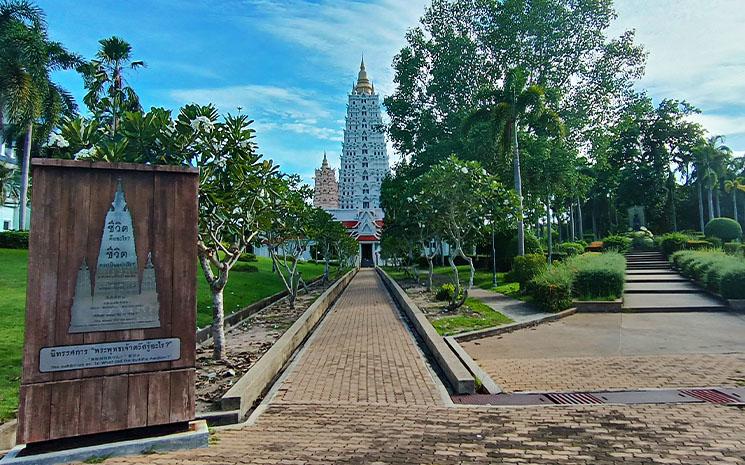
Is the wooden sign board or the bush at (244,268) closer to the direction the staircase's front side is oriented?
the wooden sign board

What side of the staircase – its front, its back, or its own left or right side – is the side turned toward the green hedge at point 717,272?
left

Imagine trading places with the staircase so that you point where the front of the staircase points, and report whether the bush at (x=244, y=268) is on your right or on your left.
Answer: on your right

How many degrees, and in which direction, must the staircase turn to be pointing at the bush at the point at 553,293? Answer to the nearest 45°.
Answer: approximately 45° to its right

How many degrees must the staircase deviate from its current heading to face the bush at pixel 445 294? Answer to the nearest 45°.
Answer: approximately 45° to its right

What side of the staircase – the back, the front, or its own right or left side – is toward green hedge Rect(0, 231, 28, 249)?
right

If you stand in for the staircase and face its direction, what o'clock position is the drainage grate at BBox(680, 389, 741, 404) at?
The drainage grate is roughly at 12 o'clock from the staircase.

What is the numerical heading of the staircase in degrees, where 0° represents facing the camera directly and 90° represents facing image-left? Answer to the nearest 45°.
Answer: approximately 0°

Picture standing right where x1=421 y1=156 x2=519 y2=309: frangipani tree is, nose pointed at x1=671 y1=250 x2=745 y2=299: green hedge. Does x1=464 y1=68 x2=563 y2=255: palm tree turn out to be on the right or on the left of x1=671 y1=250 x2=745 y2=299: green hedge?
left

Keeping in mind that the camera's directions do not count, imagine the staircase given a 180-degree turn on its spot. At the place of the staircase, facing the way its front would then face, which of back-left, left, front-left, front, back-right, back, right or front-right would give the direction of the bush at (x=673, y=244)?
front
